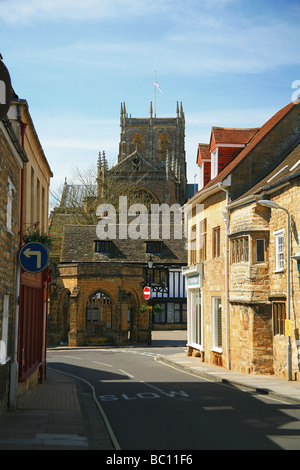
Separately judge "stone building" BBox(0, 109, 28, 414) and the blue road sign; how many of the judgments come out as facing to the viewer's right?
1

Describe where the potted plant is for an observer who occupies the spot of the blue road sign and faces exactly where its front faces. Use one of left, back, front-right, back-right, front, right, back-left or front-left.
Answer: back

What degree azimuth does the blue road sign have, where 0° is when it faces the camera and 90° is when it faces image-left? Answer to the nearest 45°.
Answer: approximately 0°

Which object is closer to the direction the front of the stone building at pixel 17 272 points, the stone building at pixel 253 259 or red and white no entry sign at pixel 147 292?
the stone building

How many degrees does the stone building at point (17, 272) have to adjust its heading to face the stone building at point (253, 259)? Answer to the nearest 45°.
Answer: approximately 45° to its left

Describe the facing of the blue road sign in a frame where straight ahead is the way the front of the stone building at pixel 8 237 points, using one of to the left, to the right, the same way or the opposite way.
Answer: to the right

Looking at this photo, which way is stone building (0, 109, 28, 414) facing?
to the viewer's right

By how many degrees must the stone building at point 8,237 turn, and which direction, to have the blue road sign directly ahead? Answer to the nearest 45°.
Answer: approximately 45° to its left

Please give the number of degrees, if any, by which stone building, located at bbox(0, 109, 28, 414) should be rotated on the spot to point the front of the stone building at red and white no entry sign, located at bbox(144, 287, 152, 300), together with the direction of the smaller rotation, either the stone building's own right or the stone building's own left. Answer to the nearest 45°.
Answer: approximately 90° to the stone building's own left

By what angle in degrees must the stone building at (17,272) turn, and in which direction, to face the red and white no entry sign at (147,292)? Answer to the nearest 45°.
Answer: approximately 90° to its left

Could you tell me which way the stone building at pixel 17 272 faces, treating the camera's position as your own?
facing to the right of the viewer
